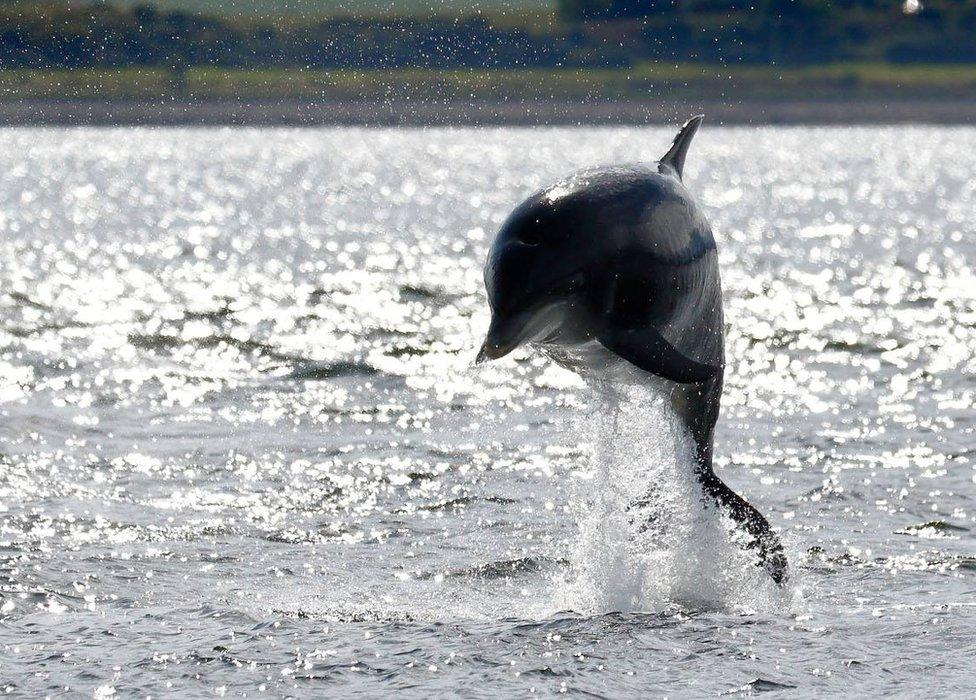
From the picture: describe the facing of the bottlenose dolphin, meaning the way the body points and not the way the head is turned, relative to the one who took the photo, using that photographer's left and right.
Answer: facing the viewer and to the left of the viewer
